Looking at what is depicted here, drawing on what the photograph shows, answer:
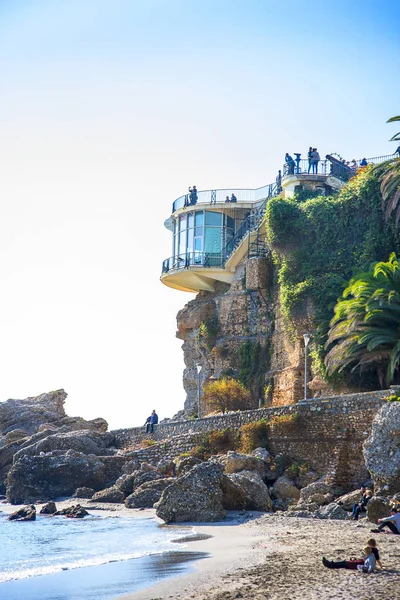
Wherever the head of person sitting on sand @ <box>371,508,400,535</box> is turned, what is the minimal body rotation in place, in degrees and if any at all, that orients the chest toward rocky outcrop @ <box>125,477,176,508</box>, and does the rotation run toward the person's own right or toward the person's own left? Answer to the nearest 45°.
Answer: approximately 45° to the person's own right

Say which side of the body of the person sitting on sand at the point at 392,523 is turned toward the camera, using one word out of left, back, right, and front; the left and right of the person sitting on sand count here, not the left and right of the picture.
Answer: left

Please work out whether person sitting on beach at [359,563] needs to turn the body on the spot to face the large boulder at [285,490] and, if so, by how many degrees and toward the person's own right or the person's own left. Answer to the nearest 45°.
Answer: approximately 90° to the person's own right

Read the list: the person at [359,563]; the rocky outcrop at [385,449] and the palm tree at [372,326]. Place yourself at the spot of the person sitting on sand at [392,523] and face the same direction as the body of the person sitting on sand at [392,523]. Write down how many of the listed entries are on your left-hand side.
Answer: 1

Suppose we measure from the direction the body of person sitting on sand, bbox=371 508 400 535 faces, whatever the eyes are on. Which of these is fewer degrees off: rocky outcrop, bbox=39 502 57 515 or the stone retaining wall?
the rocky outcrop

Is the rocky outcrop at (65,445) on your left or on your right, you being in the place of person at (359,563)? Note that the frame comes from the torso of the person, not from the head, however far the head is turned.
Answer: on your right
